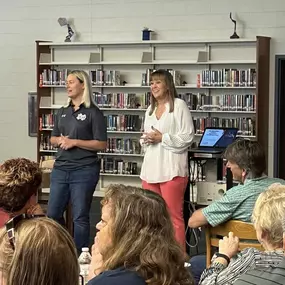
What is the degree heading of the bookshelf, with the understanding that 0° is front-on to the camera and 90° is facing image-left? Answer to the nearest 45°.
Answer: approximately 0°

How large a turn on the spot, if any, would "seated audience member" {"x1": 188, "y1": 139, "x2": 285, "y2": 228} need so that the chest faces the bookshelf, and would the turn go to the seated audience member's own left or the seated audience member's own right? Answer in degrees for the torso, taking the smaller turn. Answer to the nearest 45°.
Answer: approximately 45° to the seated audience member's own right

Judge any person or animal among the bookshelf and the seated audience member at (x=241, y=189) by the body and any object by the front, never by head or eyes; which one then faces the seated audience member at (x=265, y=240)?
the bookshelf

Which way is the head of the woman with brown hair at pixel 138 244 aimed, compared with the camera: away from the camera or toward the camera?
away from the camera

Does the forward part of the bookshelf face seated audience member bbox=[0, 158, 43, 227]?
yes

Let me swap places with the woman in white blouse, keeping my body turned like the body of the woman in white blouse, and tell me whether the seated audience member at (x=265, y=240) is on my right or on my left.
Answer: on my left
